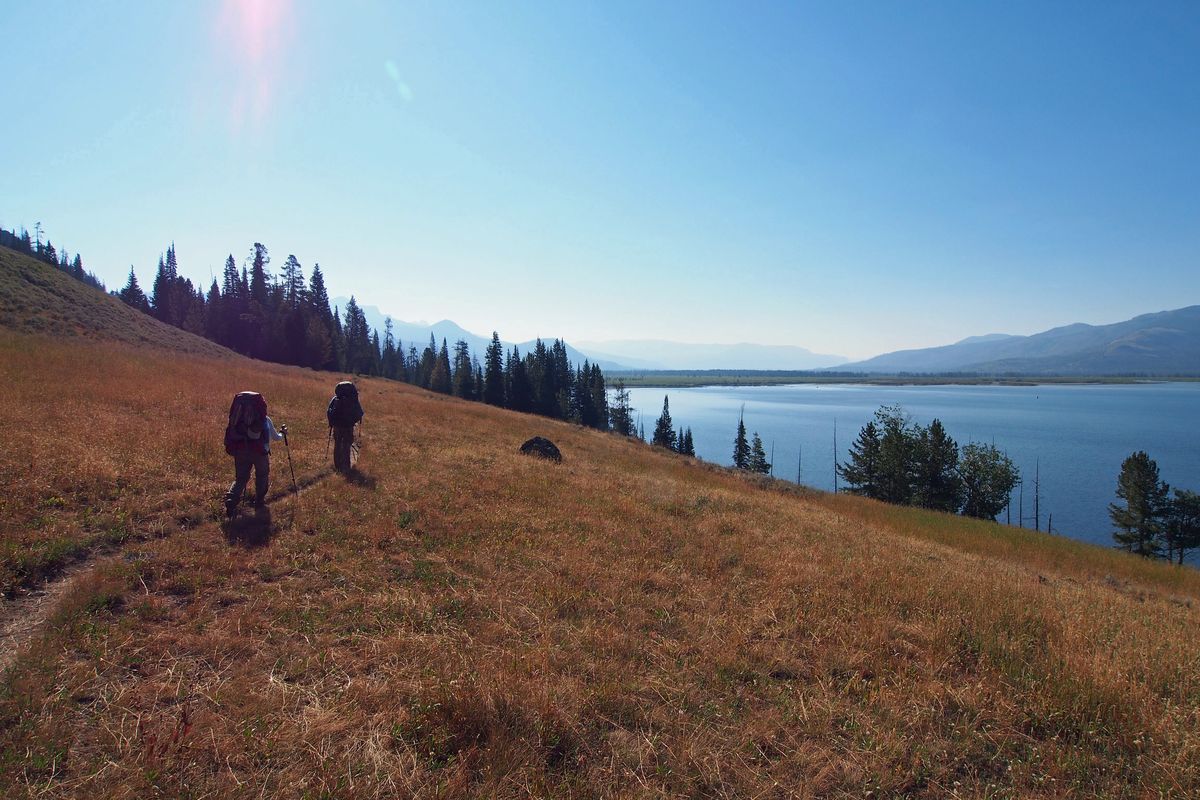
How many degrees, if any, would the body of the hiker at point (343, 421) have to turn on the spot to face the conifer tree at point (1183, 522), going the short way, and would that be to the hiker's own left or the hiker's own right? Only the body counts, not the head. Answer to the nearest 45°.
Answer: approximately 90° to the hiker's own right

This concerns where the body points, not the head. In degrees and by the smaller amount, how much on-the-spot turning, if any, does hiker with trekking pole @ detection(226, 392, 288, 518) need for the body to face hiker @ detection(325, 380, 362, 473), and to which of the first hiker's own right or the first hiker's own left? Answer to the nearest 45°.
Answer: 0° — they already face them

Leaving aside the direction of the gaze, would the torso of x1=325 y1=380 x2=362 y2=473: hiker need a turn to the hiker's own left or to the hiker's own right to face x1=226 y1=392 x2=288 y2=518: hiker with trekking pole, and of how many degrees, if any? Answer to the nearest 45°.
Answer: approximately 135° to the hiker's own left

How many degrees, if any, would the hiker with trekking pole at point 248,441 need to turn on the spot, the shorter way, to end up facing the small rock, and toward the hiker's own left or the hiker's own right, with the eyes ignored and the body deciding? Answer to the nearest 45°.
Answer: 0° — they already face it

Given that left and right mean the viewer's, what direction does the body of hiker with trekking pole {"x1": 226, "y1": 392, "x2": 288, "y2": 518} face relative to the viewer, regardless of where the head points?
facing away from the viewer and to the right of the viewer

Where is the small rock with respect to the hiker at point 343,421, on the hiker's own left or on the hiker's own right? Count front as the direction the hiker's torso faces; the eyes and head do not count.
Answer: on the hiker's own right

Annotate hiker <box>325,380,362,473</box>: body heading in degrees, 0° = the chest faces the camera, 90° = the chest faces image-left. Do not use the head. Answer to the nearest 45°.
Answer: approximately 180°
